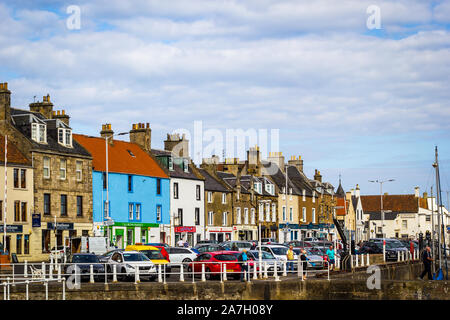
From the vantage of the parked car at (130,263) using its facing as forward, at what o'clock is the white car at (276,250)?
The white car is roughly at 9 o'clock from the parked car.

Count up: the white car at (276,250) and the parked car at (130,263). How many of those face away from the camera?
0

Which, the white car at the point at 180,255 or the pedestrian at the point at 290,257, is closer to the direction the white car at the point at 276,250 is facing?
the pedestrian

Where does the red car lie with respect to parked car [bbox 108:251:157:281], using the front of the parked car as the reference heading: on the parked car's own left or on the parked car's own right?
on the parked car's own left

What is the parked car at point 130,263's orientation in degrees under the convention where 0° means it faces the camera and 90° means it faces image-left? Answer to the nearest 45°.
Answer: approximately 315°

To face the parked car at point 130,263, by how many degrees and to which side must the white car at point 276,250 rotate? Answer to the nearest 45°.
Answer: approximately 90° to its right

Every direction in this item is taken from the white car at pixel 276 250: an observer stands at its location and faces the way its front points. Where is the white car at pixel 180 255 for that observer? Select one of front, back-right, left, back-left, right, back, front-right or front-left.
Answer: back-right

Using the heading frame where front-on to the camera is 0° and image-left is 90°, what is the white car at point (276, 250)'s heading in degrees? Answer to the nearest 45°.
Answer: approximately 315°

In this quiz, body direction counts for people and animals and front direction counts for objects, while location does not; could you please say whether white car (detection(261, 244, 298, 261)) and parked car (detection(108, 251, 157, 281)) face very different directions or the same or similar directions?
same or similar directions

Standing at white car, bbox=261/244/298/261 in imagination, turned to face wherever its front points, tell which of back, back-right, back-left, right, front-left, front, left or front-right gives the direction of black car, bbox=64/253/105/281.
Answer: right

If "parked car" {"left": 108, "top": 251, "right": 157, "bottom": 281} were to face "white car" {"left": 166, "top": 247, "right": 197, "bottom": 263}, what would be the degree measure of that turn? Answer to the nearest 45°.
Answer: approximately 135° to its left

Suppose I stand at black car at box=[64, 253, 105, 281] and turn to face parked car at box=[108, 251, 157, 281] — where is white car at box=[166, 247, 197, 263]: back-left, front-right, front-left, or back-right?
front-left

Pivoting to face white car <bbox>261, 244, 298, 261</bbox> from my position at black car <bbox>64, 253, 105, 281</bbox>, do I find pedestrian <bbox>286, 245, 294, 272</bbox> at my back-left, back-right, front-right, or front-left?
front-right
